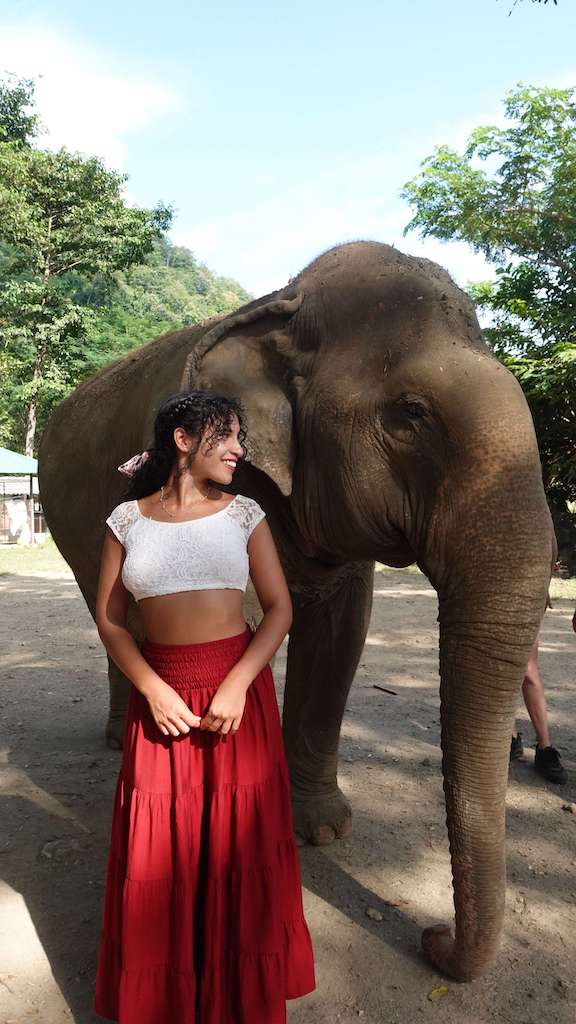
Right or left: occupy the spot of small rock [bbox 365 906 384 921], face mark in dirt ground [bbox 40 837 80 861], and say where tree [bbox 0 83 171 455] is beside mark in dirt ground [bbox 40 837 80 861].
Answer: right

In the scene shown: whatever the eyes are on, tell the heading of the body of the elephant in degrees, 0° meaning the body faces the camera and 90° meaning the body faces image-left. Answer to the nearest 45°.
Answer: approximately 315°

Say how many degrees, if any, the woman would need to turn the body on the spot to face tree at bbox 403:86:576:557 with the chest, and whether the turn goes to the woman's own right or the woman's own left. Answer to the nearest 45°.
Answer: approximately 135° to the woman's own left

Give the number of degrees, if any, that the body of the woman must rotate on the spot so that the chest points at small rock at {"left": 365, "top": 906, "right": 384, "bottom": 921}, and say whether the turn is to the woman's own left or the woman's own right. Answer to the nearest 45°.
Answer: approximately 135° to the woman's own left

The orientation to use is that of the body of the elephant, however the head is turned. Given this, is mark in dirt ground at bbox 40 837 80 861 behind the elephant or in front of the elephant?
behind

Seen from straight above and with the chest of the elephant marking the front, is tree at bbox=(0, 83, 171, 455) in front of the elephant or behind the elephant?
behind

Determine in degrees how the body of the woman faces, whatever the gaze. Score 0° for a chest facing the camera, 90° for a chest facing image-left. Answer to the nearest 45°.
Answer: approximately 0°

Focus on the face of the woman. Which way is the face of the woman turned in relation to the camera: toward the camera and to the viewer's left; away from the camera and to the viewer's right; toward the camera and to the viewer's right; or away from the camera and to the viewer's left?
toward the camera and to the viewer's right
